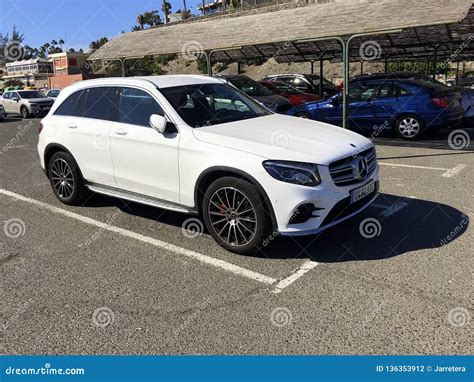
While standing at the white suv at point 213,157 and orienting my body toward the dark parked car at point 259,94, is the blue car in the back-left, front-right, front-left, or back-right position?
front-right

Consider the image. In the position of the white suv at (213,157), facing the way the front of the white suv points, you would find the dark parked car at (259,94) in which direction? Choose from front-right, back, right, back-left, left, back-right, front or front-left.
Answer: back-left

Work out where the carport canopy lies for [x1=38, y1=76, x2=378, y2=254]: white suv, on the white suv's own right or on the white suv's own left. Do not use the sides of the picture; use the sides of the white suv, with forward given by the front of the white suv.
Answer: on the white suv's own left

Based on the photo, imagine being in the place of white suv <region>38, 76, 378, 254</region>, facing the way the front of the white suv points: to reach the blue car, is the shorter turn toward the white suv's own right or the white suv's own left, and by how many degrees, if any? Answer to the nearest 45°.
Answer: approximately 90° to the white suv's own left

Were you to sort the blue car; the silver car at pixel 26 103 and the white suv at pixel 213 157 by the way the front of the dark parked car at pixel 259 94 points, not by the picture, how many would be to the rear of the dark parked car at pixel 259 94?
1

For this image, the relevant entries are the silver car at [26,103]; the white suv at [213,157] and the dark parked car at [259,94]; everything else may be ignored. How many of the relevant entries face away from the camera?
0

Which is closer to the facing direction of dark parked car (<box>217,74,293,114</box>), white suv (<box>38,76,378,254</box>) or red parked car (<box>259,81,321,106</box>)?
the white suv

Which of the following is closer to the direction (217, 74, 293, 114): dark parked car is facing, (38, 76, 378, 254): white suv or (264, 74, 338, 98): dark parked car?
the white suv

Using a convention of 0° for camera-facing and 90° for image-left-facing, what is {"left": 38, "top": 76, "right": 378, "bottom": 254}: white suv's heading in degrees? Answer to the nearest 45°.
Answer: approximately 315°

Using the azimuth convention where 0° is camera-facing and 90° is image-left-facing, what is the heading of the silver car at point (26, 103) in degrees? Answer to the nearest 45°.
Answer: approximately 315°

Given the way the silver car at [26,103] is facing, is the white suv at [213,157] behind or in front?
in front
